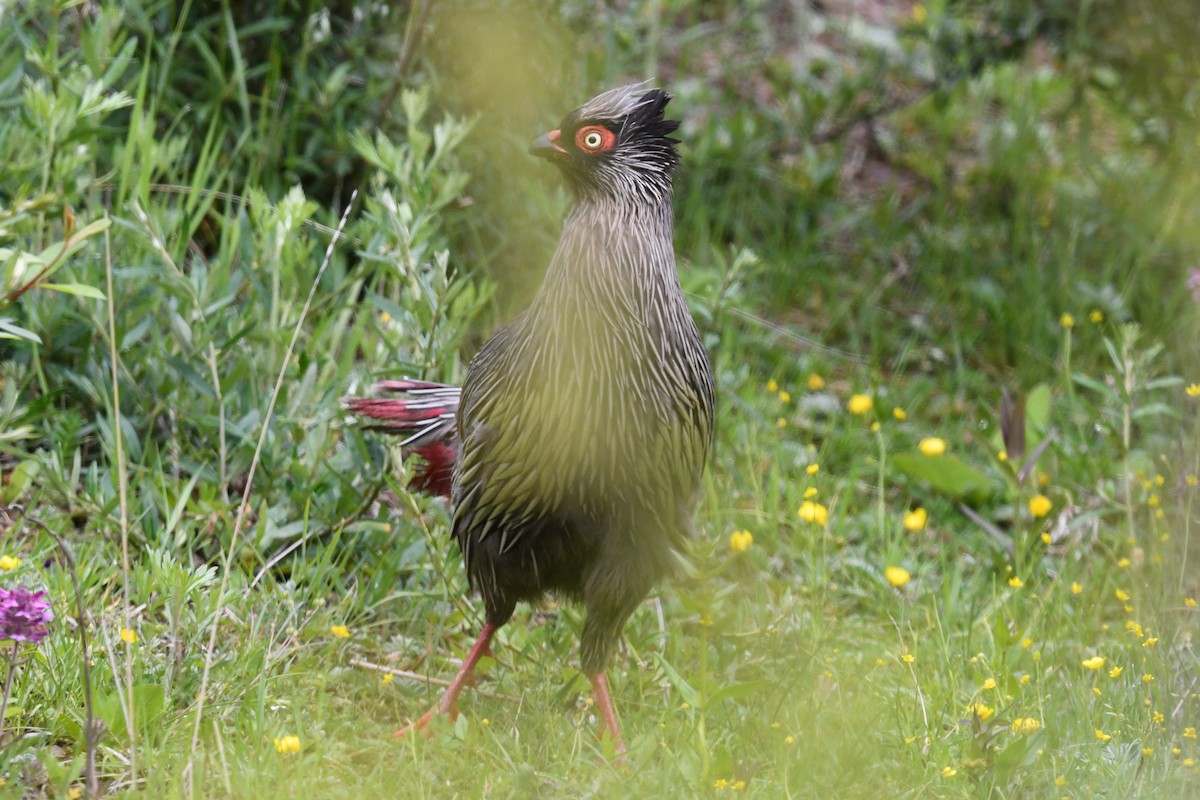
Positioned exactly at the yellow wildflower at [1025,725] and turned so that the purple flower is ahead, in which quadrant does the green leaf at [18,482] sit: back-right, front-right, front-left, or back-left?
front-right

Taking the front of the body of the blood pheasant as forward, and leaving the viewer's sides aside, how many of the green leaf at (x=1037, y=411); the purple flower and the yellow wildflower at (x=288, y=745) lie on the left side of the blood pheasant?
1

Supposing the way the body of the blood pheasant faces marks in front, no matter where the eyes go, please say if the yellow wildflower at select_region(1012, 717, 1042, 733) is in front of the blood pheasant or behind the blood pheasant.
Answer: in front

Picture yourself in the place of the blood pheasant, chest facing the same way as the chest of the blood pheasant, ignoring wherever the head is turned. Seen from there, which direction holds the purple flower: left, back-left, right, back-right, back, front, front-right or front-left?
right

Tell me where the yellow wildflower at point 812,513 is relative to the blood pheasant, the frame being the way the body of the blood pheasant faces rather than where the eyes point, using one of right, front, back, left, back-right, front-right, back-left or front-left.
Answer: left

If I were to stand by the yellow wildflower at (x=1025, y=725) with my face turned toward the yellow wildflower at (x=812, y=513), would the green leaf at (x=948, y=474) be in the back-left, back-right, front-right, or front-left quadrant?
front-right

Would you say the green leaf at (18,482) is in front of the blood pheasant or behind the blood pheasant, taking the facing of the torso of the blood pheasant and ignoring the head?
behind

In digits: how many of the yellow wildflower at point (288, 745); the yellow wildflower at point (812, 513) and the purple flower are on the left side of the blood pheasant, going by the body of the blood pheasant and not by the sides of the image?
1

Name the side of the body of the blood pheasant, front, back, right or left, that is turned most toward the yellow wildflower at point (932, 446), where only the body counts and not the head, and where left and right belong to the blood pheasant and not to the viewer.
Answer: left

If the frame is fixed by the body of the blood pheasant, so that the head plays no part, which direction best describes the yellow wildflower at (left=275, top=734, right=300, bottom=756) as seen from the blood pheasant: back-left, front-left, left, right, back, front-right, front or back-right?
right

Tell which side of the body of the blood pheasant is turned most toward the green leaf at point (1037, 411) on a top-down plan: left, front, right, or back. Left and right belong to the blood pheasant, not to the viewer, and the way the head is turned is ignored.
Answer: left

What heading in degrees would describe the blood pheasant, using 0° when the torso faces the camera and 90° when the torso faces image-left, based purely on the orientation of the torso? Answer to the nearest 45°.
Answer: approximately 315°
